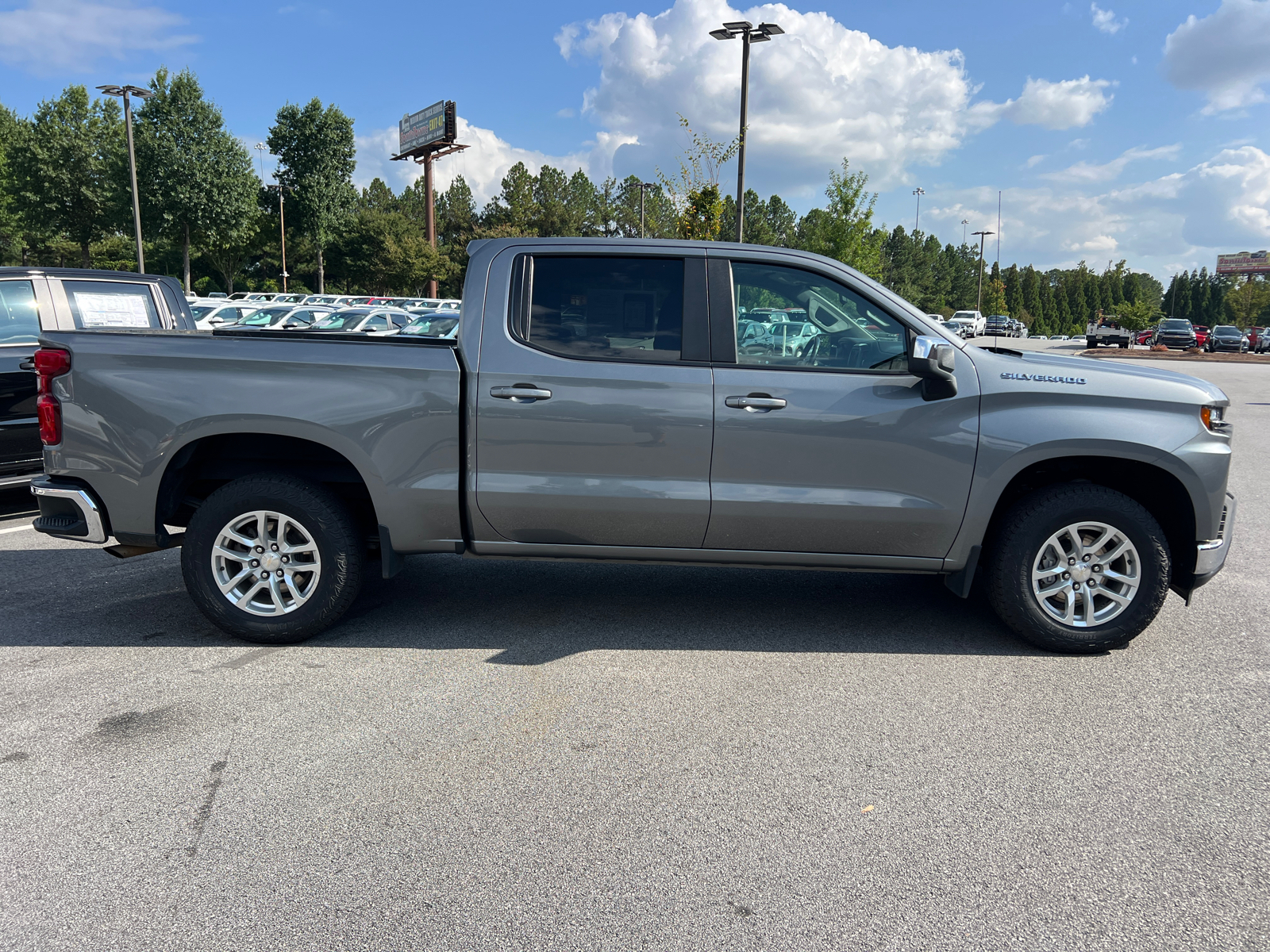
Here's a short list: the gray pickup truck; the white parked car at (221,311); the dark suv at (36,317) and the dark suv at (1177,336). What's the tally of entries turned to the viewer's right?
1

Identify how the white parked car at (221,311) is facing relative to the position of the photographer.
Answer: facing the viewer and to the left of the viewer

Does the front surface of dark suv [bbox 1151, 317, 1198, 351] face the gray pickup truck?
yes

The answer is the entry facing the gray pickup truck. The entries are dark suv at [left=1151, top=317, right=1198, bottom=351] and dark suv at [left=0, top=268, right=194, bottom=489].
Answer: dark suv at [left=1151, top=317, right=1198, bottom=351]

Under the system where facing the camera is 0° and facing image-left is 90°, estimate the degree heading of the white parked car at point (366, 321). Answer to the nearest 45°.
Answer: approximately 45°

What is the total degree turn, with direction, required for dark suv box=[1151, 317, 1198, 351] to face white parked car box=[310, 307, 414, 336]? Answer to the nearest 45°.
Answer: approximately 45° to its right

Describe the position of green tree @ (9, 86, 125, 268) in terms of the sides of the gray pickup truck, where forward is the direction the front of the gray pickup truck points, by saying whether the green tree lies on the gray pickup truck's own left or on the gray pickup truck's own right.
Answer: on the gray pickup truck's own left

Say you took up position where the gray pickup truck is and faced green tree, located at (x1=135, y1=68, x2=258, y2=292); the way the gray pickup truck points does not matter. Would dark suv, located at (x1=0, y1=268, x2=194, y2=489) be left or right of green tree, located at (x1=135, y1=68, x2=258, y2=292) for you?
left

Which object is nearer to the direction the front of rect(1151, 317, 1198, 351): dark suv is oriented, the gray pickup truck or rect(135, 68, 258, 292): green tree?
the gray pickup truck

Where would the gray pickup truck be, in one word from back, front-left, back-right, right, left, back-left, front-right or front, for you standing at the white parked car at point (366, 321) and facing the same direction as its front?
front-left

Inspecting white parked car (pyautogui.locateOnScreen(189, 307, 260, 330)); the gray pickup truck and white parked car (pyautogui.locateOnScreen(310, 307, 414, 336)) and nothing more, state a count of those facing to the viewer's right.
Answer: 1

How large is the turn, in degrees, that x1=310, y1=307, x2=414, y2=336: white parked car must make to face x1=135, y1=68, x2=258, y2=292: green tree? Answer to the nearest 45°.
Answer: approximately 135° to its right

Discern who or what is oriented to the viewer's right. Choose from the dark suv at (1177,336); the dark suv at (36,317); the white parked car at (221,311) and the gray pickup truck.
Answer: the gray pickup truck

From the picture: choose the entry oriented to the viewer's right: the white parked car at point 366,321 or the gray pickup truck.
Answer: the gray pickup truck

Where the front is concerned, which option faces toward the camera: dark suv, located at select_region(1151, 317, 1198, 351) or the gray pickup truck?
the dark suv

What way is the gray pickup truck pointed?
to the viewer's right

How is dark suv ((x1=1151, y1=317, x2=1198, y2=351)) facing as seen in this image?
toward the camera

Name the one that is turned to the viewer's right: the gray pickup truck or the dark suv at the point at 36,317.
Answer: the gray pickup truck

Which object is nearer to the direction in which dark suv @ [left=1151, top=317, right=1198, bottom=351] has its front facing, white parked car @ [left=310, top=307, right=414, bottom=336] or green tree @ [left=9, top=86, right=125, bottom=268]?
the white parked car

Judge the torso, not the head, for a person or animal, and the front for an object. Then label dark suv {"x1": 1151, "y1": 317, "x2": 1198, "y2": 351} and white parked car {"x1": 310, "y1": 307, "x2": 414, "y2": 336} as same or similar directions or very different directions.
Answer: same or similar directions
